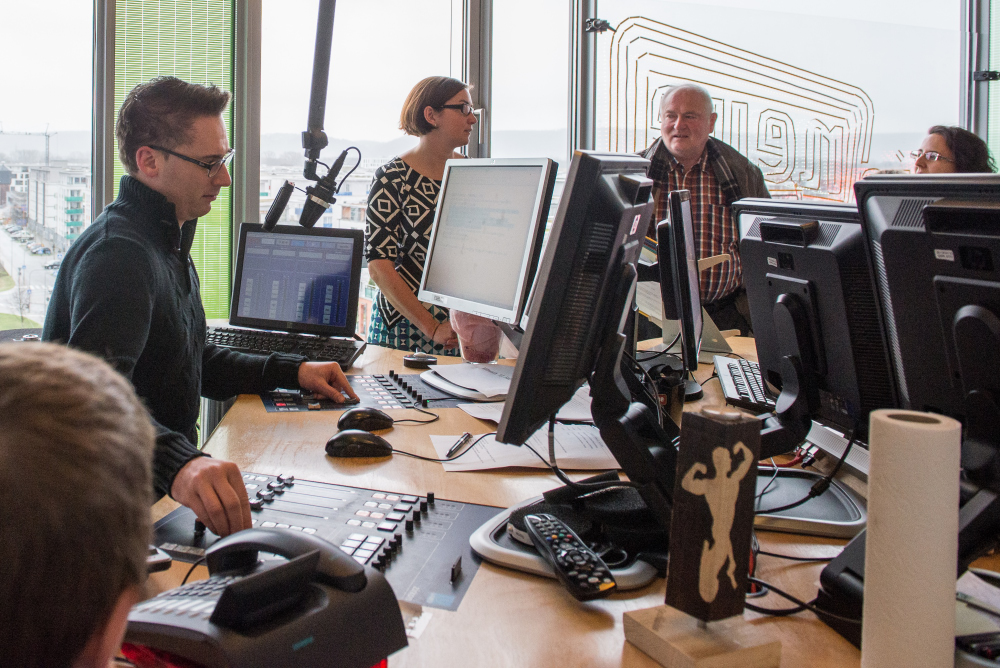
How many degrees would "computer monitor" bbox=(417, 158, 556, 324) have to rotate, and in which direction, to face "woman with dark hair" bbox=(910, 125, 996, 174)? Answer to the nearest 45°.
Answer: approximately 180°

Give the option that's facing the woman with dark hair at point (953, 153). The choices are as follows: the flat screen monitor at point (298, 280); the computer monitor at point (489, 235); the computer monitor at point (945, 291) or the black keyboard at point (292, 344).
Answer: the computer monitor at point (945, 291)

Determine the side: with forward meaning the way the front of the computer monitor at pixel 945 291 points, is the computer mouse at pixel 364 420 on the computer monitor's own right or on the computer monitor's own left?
on the computer monitor's own left

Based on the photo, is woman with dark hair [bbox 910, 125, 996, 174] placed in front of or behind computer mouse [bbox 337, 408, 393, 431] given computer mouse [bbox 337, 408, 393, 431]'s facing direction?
in front

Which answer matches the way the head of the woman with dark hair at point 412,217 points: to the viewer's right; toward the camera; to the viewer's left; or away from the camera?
to the viewer's right

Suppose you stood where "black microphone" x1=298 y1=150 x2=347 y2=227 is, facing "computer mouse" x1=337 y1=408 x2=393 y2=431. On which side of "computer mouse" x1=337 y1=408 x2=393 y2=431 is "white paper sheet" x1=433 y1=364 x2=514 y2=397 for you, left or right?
left

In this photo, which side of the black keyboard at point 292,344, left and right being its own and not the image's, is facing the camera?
front

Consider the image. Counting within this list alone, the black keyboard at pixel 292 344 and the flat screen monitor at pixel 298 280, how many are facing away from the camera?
0

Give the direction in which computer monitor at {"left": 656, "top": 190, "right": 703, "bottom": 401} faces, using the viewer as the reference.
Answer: facing to the right of the viewer

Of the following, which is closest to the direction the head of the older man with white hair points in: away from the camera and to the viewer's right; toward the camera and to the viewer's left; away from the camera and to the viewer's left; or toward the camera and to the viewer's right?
toward the camera and to the viewer's left

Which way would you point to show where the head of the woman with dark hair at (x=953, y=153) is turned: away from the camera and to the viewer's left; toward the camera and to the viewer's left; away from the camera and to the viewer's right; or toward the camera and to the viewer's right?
toward the camera and to the viewer's left

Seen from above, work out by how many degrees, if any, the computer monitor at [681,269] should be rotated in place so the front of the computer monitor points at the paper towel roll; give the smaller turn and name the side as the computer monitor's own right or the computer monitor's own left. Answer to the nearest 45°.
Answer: approximately 90° to the computer monitor's own right

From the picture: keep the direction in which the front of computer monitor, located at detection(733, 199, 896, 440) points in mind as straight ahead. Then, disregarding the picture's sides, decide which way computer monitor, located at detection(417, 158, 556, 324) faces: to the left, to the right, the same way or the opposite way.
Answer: the opposite way

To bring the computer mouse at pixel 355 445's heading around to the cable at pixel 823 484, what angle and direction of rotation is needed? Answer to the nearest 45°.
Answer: approximately 45° to its right
